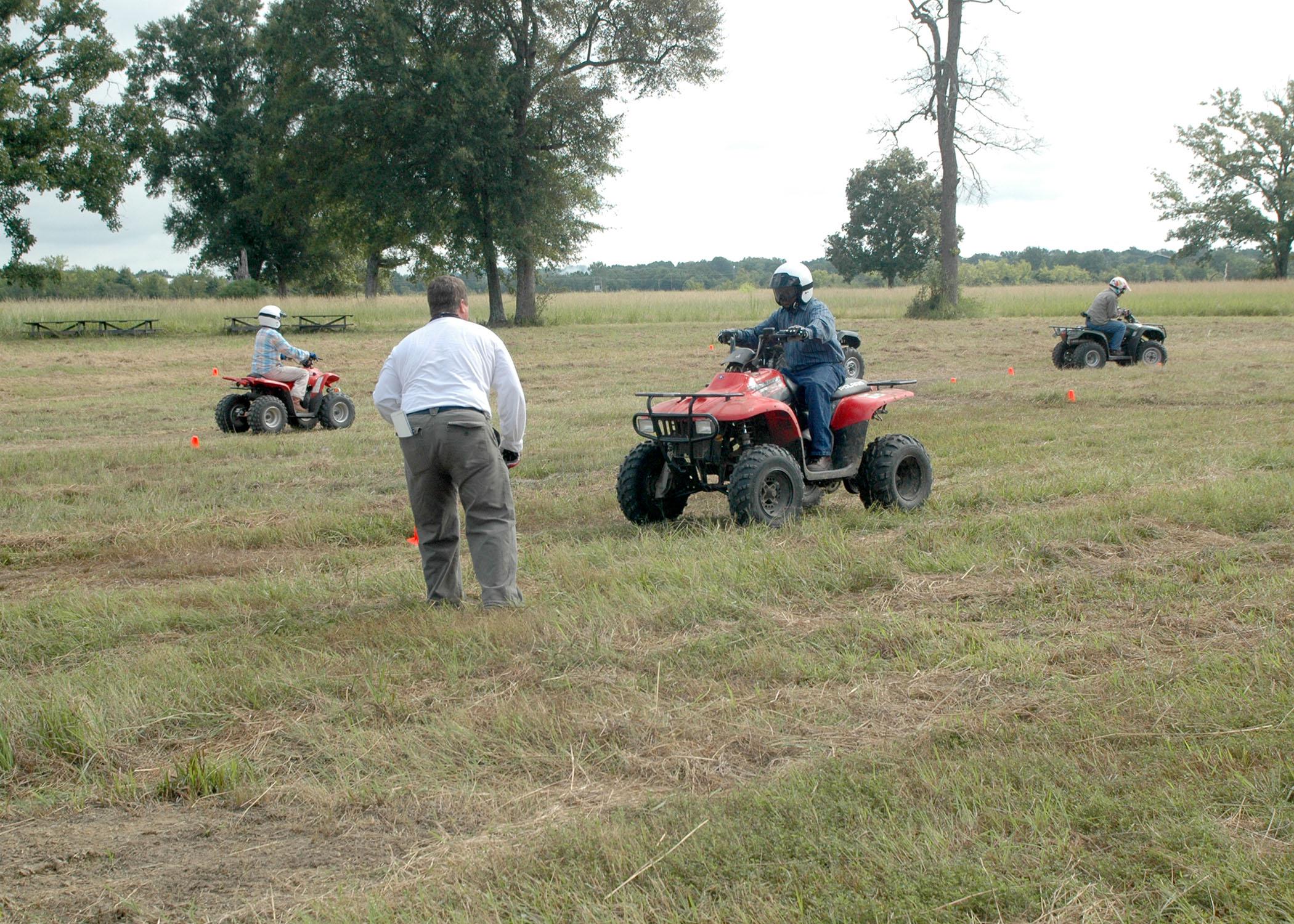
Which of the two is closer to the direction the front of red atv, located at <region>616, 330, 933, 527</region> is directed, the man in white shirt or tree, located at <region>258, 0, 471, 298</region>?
the man in white shirt

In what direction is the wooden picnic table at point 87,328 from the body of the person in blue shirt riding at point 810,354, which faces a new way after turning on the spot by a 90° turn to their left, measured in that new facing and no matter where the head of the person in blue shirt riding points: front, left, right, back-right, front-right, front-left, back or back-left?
back

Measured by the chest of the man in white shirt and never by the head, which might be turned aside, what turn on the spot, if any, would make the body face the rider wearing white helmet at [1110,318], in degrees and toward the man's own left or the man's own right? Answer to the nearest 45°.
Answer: approximately 45° to the man's own right

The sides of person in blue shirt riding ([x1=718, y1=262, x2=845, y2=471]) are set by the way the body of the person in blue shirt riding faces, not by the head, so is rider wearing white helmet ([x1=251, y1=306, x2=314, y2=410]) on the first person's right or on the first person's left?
on the first person's right

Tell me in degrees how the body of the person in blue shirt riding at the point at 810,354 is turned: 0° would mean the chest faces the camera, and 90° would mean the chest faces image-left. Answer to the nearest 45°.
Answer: approximately 45°

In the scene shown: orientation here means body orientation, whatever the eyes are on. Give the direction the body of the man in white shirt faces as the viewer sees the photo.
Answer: away from the camera

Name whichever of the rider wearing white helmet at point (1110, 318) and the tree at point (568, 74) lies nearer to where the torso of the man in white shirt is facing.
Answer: the tree

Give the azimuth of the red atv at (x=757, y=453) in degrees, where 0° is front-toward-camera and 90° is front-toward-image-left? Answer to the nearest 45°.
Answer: approximately 45°

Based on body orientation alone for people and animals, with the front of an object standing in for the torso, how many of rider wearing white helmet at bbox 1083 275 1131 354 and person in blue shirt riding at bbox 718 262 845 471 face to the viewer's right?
1

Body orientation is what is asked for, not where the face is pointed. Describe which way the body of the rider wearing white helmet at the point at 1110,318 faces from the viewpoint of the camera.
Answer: to the viewer's right

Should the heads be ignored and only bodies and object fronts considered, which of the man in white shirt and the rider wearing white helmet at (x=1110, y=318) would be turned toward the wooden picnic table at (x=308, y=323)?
the man in white shirt

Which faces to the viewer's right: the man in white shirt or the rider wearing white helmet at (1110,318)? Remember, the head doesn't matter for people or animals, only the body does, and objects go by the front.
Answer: the rider wearing white helmet

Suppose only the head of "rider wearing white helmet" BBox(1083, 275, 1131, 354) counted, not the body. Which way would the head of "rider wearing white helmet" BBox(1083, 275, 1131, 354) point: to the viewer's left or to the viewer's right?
to the viewer's right
